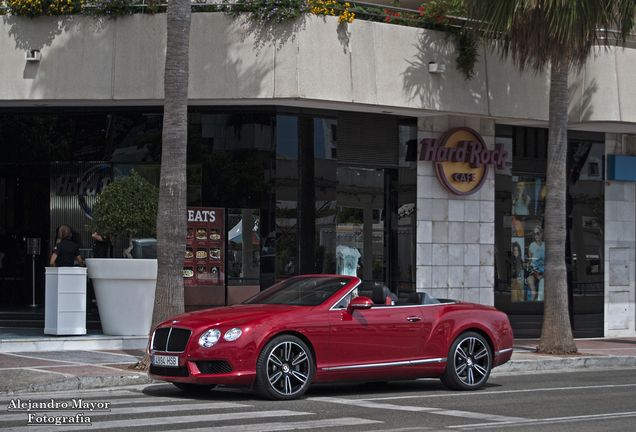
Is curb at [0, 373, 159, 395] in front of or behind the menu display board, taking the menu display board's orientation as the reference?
in front

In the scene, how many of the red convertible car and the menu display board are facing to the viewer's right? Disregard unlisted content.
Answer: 0

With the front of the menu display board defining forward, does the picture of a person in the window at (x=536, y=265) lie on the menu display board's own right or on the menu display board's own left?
on the menu display board's own left

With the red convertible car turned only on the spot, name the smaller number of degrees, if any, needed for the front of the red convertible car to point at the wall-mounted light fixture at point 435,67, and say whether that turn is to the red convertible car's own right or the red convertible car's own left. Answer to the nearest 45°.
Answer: approximately 135° to the red convertible car's own right

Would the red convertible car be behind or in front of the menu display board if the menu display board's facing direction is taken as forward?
in front

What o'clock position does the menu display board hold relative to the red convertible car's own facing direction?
The menu display board is roughly at 4 o'clock from the red convertible car.

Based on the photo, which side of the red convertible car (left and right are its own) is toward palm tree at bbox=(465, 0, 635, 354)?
back

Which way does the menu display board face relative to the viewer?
toward the camera

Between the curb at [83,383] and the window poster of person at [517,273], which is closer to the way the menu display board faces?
the curb

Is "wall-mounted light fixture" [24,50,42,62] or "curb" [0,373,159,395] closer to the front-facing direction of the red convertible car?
the curb

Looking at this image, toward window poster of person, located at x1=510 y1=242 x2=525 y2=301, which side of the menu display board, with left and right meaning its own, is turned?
left

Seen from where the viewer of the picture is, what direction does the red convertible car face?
facing the viewer and to the left of the viewer
